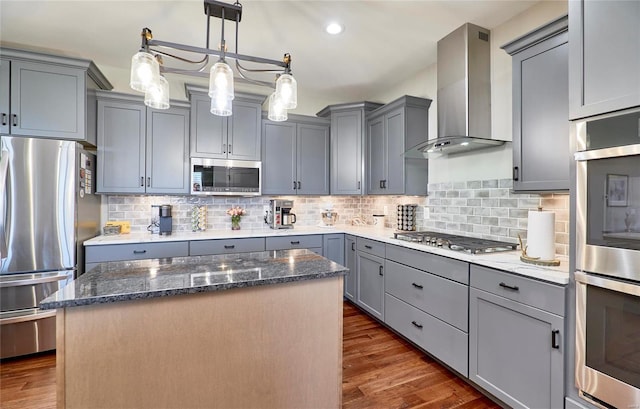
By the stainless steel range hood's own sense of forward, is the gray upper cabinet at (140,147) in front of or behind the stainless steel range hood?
in front

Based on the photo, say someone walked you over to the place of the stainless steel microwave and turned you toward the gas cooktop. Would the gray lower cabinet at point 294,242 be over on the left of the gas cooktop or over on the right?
left

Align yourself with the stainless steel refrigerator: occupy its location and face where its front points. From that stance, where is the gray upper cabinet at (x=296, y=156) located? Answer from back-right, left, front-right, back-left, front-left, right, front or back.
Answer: left

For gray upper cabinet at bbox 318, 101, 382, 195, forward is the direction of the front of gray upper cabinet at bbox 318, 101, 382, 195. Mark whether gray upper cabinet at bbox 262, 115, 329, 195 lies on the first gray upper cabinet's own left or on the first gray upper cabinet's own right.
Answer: on the first gray upper cabinet's own right

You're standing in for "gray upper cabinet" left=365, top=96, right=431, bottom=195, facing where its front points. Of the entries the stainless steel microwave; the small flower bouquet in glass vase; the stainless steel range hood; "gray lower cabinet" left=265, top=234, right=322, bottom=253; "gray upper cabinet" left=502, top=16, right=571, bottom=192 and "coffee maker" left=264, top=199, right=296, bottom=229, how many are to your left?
2

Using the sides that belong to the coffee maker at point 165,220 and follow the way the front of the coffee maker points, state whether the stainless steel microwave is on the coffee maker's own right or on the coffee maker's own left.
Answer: on the coffee maker's own left

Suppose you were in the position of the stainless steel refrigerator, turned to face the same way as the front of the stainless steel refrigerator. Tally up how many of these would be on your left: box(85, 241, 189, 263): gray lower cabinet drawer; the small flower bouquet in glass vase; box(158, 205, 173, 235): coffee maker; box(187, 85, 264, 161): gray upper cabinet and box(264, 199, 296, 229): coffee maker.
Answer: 5

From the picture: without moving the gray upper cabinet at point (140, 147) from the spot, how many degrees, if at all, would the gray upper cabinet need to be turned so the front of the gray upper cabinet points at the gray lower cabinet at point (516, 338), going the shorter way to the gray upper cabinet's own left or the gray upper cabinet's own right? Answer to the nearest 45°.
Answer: approximately 45° to the gray upper cabinet's own left

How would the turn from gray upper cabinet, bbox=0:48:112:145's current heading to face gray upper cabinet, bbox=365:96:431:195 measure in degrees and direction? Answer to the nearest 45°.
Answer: approximately 45° to its left

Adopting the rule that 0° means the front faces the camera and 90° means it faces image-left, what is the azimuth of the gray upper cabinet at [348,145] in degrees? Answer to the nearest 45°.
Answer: approximately 0°

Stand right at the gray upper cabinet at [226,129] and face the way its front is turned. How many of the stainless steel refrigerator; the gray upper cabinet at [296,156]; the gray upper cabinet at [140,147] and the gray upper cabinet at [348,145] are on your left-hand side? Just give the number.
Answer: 2

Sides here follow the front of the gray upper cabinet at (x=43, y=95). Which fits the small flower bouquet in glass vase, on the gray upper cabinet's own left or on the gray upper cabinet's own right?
on the gray upper cabinet's own left
